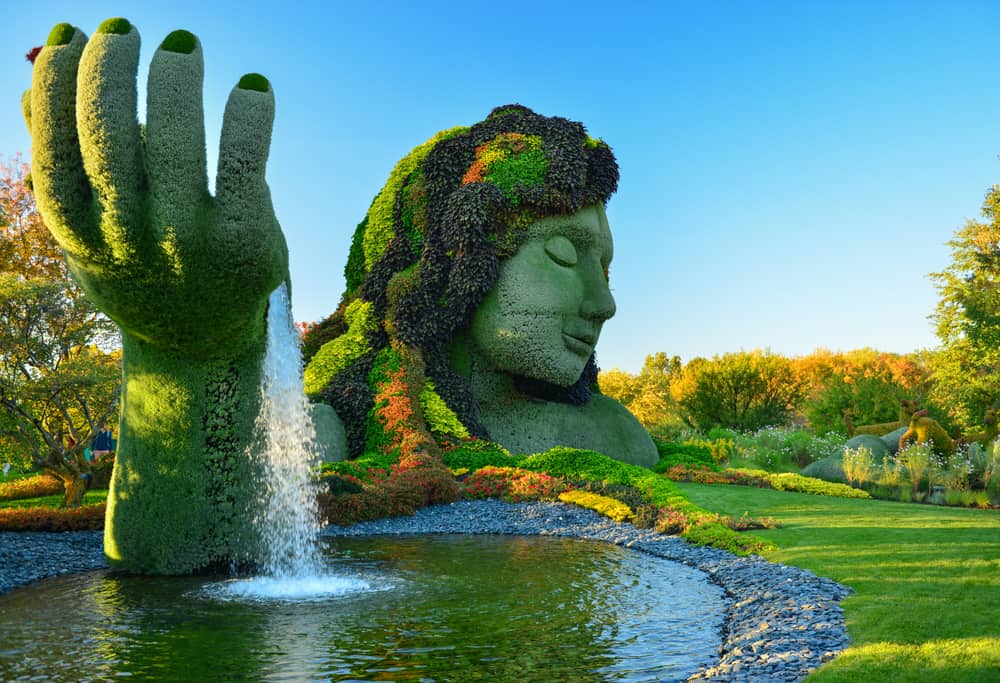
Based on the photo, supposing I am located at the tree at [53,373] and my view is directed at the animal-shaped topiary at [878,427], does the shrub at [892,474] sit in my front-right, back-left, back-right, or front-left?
front-right

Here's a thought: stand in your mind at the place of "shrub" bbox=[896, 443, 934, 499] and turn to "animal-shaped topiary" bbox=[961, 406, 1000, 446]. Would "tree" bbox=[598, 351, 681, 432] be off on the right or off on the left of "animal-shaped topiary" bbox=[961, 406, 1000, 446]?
left

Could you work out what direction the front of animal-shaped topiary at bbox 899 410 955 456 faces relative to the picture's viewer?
facing to the left of the viewer

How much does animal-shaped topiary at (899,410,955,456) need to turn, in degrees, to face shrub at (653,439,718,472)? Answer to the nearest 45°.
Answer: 0° — it already faces it

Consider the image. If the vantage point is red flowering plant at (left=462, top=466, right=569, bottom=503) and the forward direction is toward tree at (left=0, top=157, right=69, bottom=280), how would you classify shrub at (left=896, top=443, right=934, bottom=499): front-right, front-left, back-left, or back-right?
back-right
